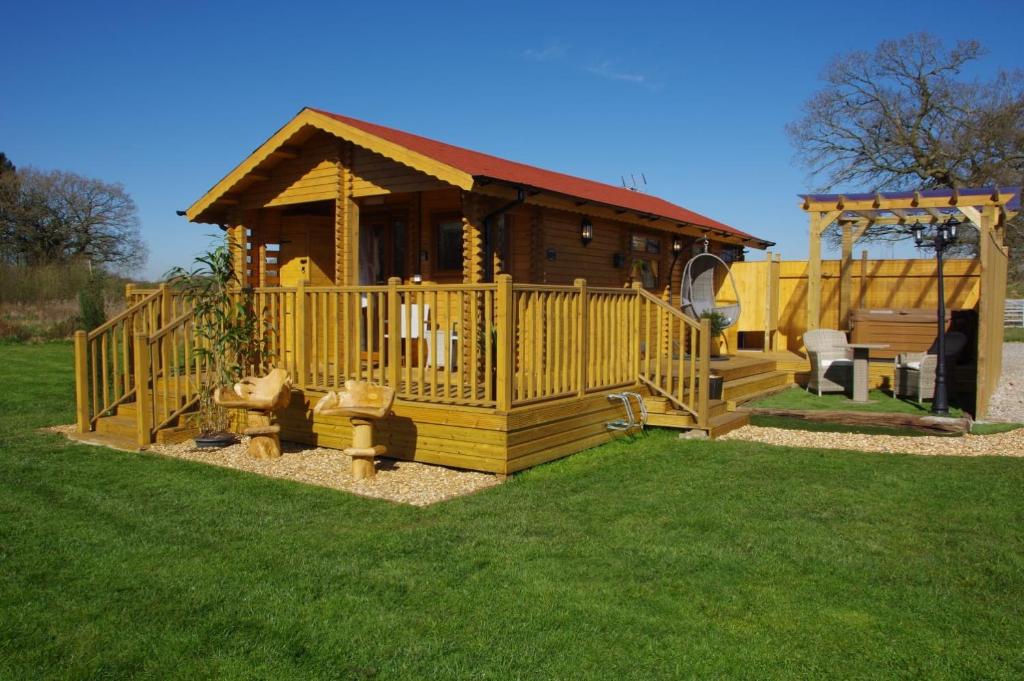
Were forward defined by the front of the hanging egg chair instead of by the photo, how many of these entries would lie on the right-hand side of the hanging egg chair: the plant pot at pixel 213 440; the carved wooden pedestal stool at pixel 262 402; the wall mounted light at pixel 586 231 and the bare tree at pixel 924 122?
3

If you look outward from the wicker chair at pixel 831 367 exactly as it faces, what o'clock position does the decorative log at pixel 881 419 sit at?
The decorative log is roughly at 1 o'clock from the wicker chair.

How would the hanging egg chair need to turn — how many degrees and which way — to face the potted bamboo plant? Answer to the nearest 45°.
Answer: approximately 90° to its right

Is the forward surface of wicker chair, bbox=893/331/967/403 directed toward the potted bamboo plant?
yes

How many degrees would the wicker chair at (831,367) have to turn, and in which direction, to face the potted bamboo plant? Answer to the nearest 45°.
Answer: approximately 90° to its right

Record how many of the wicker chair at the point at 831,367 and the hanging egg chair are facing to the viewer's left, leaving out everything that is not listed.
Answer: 0

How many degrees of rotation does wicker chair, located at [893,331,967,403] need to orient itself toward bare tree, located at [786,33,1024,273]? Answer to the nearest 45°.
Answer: approximately 135° to its right

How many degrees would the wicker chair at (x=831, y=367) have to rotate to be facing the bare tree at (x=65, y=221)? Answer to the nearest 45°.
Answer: approximately 135° to its right

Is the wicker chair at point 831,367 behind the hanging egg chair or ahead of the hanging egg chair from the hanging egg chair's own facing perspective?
ahead

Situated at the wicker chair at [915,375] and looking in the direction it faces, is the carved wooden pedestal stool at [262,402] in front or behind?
in front

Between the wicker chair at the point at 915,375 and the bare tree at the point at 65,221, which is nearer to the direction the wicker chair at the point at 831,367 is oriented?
the wicker chair

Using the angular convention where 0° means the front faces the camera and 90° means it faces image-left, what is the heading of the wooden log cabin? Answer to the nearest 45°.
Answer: approximately 45°

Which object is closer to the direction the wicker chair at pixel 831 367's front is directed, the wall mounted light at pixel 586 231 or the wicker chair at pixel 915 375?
the wicker chair

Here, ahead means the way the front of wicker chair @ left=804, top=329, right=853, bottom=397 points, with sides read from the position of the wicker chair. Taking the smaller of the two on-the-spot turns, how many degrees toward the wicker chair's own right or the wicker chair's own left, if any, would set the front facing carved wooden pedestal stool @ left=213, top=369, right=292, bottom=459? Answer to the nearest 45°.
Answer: approximately 90° to the wicker chair's own right
